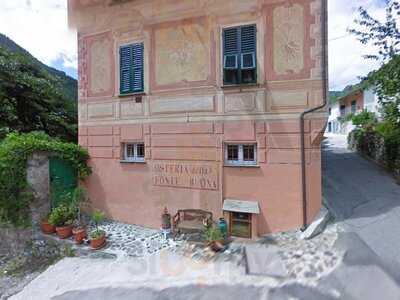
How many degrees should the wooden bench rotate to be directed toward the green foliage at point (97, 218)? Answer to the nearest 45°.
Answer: approximately 90° to its right

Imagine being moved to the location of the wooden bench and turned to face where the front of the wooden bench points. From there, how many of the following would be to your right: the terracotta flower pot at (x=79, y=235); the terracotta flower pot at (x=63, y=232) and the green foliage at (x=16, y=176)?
3

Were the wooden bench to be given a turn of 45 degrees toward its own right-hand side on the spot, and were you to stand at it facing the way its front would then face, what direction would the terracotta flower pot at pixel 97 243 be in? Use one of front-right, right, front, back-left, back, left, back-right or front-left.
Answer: front-right

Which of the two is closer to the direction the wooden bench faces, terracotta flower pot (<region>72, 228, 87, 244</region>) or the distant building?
the terracotta flower pot

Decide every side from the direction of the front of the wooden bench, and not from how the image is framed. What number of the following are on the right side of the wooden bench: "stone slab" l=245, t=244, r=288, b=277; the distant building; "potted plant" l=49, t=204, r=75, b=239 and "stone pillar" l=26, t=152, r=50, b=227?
2

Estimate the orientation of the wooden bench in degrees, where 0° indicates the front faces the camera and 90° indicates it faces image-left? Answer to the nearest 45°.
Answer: approximately 0°

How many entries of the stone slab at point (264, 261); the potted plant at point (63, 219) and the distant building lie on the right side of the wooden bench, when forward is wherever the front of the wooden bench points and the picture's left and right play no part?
1

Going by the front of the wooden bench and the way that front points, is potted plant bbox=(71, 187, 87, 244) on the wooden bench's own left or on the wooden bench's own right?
on the wooden bench's own right

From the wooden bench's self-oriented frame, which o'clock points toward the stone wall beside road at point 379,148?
The stone wall beside road is roughly at 8 o'clock from the wooden bench.

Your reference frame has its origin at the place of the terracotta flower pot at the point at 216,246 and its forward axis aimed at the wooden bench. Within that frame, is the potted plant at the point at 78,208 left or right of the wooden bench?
left

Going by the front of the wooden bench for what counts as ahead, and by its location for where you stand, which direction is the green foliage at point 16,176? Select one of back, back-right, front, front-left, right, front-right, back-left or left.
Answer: right

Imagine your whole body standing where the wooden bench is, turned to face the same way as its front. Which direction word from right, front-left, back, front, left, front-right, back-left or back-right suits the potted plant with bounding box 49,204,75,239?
right

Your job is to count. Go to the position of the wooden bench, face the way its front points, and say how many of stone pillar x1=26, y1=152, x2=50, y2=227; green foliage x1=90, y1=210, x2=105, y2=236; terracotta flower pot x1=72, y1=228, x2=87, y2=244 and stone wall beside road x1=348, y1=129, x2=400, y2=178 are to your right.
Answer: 3

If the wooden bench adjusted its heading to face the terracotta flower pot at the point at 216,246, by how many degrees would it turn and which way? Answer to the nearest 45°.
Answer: approximately 45° to its left
